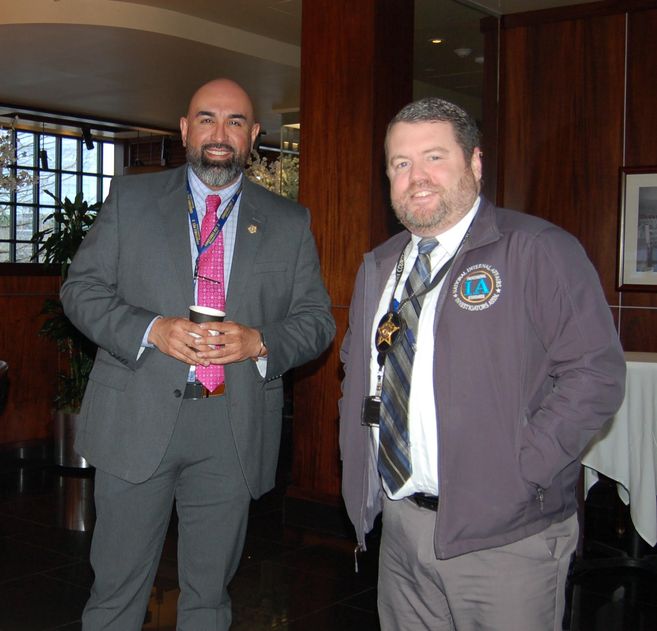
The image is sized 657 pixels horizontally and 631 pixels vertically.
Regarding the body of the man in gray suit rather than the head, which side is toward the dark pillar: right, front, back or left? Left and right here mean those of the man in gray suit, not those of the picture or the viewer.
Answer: back

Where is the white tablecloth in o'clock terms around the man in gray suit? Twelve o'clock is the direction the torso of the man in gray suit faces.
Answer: The white tablecloth is roughly at 8 o'clock from the man in gray suit.

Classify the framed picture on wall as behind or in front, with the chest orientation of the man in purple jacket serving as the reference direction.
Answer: behind

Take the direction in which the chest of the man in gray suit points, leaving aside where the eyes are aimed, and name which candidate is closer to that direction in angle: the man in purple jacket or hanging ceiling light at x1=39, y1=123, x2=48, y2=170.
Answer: the man in purple jacket

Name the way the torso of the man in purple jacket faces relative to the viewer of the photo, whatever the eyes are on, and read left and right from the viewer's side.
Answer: facing the viewer and to the left of the viewer

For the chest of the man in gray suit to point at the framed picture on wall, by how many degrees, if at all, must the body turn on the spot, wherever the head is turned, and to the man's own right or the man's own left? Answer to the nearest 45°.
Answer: approximately 135° to the man's own left

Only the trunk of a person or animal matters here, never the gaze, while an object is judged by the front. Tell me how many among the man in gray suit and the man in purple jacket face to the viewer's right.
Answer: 0

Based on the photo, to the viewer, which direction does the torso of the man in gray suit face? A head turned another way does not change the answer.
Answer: toward the camera

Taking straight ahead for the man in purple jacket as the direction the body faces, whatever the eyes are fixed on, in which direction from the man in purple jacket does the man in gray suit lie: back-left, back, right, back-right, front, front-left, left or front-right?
right

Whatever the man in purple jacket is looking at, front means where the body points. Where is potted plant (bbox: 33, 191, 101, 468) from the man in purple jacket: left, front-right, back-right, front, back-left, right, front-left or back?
right

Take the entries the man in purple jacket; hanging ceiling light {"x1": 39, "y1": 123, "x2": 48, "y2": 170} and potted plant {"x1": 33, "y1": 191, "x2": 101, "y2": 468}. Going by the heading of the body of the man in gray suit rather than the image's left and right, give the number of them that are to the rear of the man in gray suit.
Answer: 2
